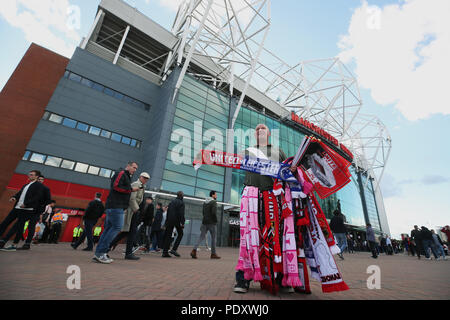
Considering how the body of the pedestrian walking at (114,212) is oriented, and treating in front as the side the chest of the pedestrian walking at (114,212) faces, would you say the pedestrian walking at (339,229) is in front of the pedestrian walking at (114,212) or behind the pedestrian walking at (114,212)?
in front

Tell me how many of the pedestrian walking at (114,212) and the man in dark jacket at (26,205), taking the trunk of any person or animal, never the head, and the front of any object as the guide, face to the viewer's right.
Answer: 1

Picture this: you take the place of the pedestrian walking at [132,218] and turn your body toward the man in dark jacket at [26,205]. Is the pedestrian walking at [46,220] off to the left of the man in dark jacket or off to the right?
right

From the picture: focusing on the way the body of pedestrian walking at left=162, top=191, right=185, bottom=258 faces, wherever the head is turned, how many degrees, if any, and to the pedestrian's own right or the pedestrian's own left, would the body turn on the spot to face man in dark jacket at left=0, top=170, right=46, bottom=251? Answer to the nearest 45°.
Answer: approximately 135° to the pedestrian's own left

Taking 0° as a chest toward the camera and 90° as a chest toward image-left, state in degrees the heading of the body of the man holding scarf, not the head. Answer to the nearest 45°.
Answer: approximately 0°

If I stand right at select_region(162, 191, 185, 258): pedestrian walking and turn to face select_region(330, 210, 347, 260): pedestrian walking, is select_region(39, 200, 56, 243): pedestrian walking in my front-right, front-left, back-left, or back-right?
back-left

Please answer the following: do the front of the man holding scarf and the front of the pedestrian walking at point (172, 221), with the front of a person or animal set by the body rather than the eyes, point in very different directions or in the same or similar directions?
very different directions
